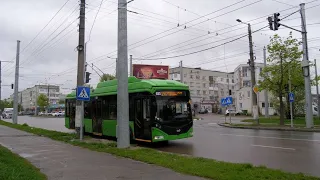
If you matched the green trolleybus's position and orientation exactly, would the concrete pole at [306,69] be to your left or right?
on your left

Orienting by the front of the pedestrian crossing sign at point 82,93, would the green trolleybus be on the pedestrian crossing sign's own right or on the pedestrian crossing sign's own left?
on the pedestrian crossing sign's own left

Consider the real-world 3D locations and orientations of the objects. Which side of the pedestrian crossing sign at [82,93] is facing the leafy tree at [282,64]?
left

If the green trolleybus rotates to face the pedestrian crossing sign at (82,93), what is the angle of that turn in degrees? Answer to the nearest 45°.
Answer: approximately 90° to its right

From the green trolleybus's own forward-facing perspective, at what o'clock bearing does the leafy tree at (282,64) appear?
The leafy tree is roughly at 9 o'clock from the green trolleybus.

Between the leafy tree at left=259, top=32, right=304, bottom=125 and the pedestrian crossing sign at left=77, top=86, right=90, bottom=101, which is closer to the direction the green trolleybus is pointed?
the leafy tree

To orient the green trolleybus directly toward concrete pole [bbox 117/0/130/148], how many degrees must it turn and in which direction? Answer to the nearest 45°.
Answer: approximately 90° to its right

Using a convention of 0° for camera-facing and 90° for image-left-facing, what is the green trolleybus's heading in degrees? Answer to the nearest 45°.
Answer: approximately 315°
